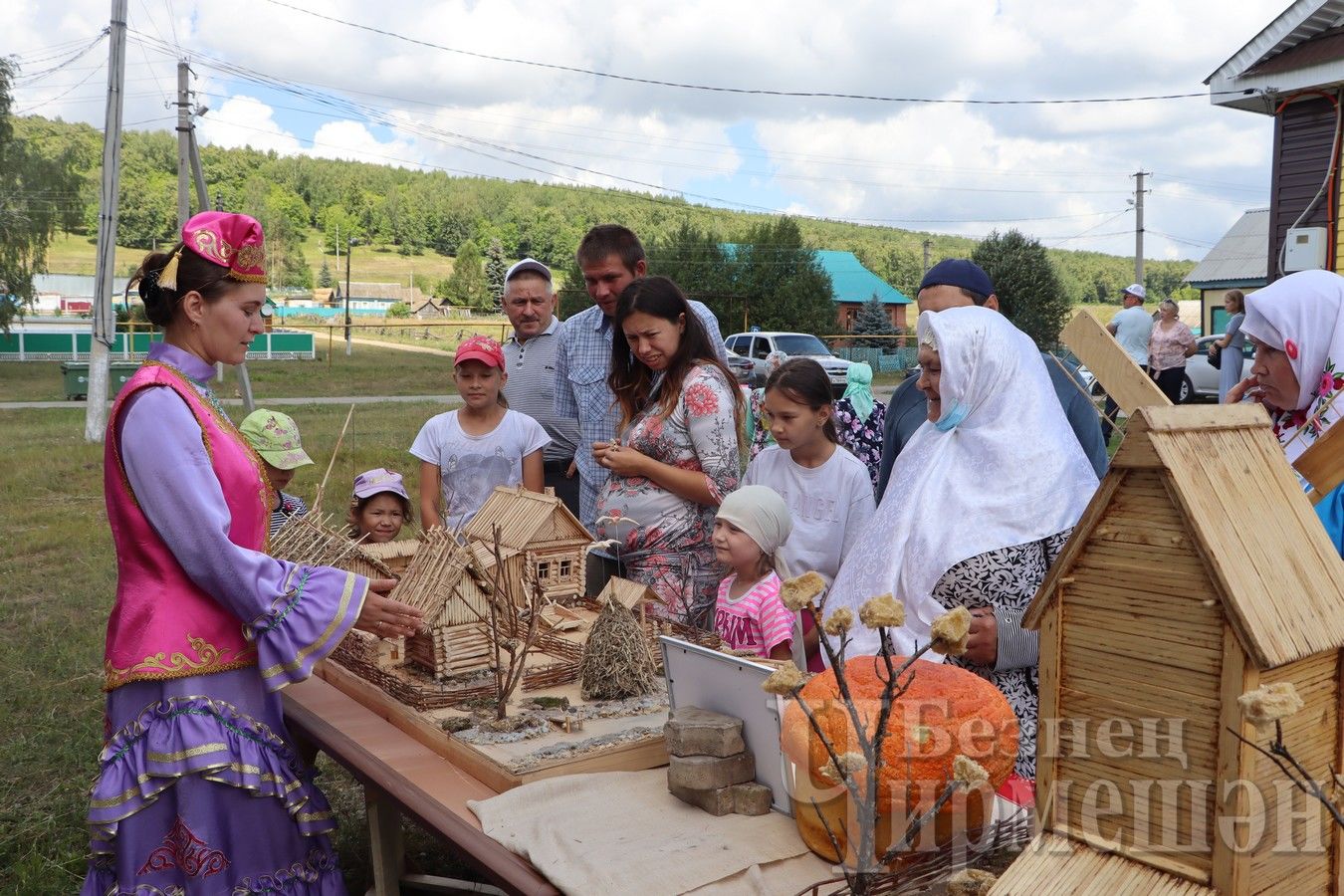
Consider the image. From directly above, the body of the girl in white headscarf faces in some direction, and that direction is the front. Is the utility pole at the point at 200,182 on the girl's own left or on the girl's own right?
on the girl's own right

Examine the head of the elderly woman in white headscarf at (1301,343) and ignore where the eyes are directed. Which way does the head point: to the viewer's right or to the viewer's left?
to the viewer's left

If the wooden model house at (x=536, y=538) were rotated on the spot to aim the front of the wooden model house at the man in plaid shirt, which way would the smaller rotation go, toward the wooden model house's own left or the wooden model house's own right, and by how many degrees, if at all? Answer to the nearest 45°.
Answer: approximately 135° to the wooden model house's own left

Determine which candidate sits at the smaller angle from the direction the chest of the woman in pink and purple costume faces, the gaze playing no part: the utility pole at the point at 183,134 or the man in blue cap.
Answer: the man in blue cap

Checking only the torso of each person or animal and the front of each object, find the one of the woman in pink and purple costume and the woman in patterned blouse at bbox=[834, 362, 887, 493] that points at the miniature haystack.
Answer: the woman in pink and purple costume

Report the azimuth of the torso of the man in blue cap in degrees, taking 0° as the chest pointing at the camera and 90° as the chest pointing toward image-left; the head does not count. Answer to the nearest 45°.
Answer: approximately 45°

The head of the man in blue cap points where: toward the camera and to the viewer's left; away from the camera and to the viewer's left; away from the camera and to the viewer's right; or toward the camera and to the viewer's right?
toward the camera and to the viewer's left

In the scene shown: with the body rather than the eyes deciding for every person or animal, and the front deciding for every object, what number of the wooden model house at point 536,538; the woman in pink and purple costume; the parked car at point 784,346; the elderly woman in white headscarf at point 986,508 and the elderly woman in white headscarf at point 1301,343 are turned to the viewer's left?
2

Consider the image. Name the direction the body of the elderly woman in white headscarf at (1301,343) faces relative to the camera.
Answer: to the viewer's left

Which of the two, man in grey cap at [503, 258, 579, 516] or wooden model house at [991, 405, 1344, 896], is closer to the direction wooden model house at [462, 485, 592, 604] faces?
the wooden model house
